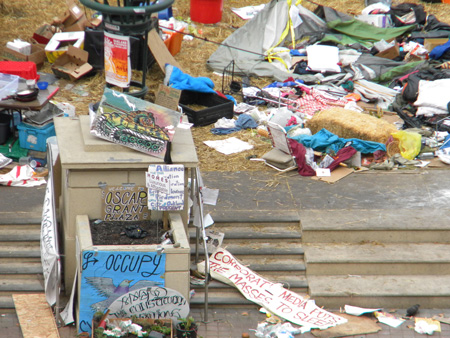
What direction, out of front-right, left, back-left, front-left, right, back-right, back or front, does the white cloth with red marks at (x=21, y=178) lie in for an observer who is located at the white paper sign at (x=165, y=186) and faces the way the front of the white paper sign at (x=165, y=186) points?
back-right

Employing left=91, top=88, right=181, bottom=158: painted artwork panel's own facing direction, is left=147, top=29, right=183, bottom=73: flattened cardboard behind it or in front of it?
behind

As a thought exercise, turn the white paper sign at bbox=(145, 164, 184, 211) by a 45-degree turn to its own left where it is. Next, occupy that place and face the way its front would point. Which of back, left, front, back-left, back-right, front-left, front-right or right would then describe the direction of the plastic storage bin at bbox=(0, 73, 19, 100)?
back

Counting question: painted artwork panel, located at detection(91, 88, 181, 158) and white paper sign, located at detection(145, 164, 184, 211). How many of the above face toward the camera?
2

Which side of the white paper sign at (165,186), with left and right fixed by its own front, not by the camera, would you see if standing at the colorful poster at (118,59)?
back

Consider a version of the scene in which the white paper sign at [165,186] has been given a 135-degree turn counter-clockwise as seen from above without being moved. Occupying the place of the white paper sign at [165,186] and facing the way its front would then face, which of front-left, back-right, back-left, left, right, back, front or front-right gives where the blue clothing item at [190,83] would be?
front-left

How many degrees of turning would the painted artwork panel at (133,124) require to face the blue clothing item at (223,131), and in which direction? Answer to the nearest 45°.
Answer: approximately 135° to its left

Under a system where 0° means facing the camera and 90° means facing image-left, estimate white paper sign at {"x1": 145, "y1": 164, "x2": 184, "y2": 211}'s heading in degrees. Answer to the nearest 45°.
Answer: approximately 0°

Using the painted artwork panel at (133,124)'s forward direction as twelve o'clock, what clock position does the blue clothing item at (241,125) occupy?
The blue clothing item is roughly at 7 o'clock from the painted artwork panel.

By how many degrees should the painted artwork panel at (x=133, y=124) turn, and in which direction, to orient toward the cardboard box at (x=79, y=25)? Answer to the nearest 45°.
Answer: approximately 180°

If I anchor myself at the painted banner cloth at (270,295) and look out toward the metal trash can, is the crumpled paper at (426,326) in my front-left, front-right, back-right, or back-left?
back-right

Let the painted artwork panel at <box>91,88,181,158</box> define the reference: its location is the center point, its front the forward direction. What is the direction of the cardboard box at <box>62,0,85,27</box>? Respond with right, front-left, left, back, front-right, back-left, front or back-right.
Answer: back
